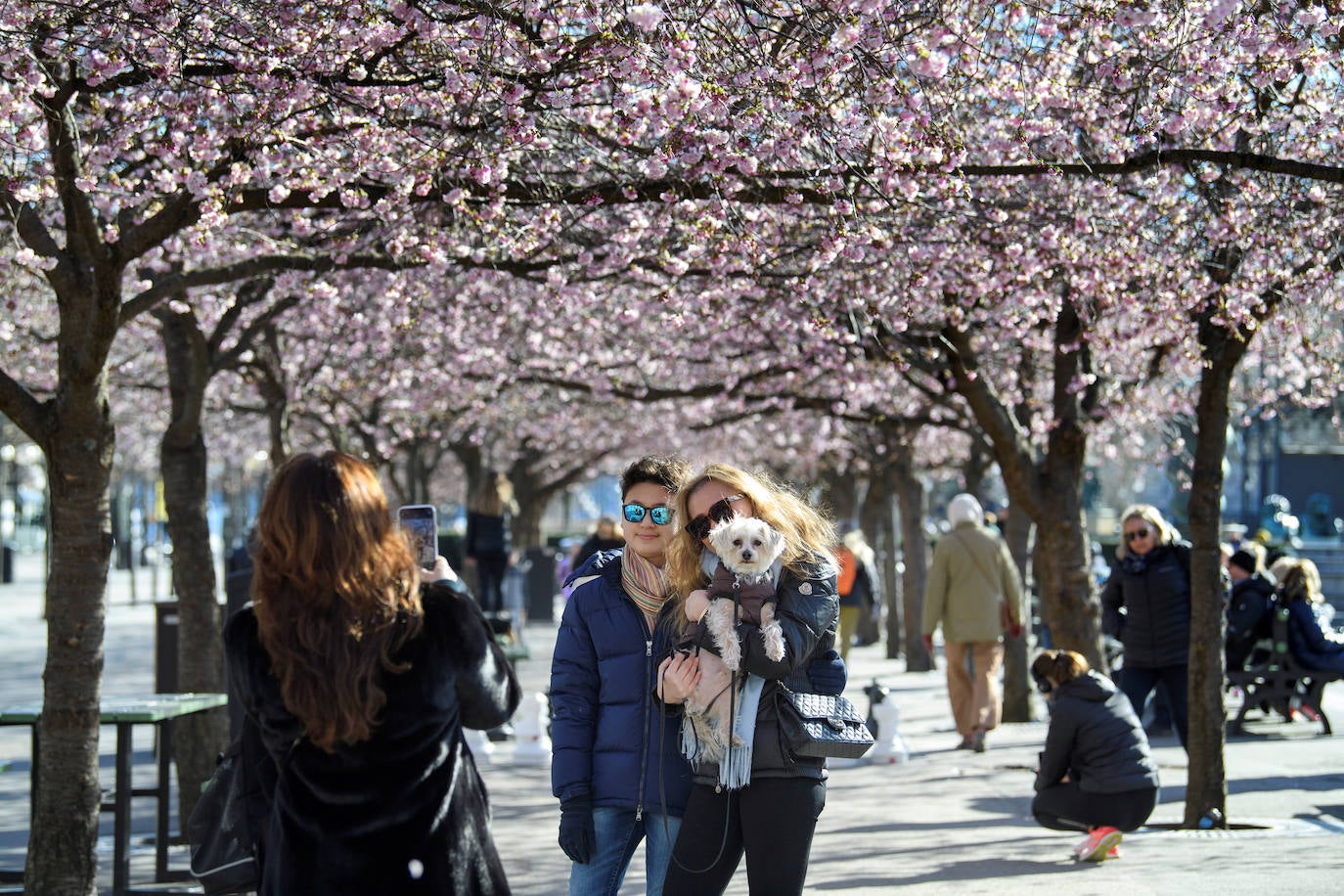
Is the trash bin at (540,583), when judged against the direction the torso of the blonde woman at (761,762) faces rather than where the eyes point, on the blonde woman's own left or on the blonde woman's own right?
on the blonde woman's own right

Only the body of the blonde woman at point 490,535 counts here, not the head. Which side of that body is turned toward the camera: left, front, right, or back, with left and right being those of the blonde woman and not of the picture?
back

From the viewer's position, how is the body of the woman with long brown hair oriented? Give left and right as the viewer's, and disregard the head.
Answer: facing away from the viewer

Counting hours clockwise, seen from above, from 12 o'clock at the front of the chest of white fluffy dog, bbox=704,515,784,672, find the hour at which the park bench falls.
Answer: The park bench is roughly at 7 o'clock from the white fluffy dog.

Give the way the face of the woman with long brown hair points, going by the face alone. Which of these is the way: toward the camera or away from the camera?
away from the camera

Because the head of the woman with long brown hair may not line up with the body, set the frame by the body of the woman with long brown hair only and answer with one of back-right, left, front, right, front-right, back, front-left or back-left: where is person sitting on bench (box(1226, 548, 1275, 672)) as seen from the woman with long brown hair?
front-right

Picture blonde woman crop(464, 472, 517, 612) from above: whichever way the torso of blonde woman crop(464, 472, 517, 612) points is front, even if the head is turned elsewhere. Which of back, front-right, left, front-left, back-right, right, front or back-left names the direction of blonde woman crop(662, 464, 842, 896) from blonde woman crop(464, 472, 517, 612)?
back

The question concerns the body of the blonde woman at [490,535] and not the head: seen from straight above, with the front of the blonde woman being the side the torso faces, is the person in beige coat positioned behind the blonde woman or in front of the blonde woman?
behind

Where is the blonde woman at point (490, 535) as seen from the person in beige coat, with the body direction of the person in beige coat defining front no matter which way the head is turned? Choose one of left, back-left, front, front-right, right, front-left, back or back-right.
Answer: front-left

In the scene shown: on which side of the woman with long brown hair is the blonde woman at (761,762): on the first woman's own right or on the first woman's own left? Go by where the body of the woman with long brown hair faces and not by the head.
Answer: on the first woman's own right

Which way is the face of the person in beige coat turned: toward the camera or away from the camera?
away from the camera

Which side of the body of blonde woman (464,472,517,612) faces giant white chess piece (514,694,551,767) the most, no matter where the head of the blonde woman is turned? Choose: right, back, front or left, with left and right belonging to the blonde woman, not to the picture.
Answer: back

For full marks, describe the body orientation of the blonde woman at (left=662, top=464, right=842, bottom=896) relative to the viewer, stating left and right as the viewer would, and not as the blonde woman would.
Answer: facing the viewer and to the left of the viewer

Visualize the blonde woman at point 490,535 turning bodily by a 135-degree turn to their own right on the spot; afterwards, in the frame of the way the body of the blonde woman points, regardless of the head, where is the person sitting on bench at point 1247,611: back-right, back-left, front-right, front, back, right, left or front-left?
front

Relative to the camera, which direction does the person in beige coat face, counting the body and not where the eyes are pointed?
away from the camera

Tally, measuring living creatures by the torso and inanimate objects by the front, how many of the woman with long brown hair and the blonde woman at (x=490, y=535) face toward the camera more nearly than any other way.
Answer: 0
